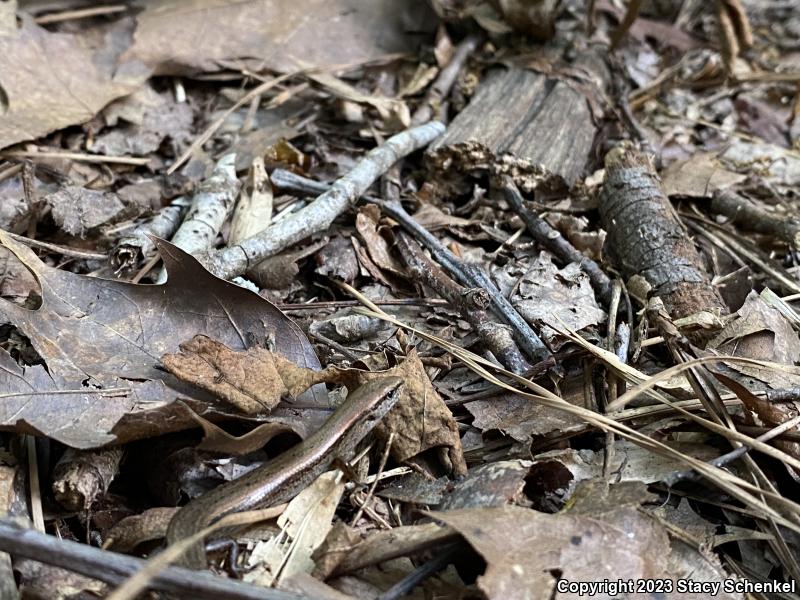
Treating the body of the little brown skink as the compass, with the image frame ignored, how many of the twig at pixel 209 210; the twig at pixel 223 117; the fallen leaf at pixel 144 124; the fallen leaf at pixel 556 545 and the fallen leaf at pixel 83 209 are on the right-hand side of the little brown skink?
1

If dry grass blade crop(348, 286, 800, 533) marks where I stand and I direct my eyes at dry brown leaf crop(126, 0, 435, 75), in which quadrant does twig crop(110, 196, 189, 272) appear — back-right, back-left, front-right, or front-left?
front-left

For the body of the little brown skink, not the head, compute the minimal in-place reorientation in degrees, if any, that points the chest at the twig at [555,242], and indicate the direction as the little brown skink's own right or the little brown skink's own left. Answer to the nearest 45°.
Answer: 0° — it already faces it

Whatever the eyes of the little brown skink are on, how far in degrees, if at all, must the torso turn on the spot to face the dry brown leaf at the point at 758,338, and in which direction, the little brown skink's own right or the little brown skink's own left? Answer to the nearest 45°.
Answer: approximately 45° to the little brown skink's own right

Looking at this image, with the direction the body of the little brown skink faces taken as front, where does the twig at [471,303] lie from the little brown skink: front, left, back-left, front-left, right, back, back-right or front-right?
front

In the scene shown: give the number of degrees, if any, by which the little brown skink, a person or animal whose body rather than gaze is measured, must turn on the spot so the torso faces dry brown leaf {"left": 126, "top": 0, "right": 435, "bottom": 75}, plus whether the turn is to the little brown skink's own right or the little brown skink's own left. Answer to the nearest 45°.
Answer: approximately 45° to the little brown skink's own left

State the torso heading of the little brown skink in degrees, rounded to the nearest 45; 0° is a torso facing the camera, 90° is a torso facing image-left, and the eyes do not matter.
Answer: approximately 225°

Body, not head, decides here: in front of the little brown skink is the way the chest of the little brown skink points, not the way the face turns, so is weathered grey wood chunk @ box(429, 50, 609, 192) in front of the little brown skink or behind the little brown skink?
in front

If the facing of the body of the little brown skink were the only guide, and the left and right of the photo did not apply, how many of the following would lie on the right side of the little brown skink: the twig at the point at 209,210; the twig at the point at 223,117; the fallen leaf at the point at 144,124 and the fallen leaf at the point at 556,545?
1

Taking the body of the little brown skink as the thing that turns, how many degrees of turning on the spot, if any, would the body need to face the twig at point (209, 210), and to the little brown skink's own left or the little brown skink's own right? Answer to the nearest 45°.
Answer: approximately 45° to the little brown skink's own left

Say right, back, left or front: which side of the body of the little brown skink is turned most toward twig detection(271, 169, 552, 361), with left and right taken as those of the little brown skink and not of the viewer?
front

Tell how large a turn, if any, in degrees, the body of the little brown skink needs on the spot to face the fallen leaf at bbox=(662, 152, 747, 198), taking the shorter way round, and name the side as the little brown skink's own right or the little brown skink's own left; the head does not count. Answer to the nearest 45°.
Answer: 0° — it already faces it

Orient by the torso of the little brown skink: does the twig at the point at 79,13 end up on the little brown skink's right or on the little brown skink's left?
on the little brown skink's left

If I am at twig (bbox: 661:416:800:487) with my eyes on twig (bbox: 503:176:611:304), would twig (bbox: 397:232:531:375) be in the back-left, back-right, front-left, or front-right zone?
front-left
